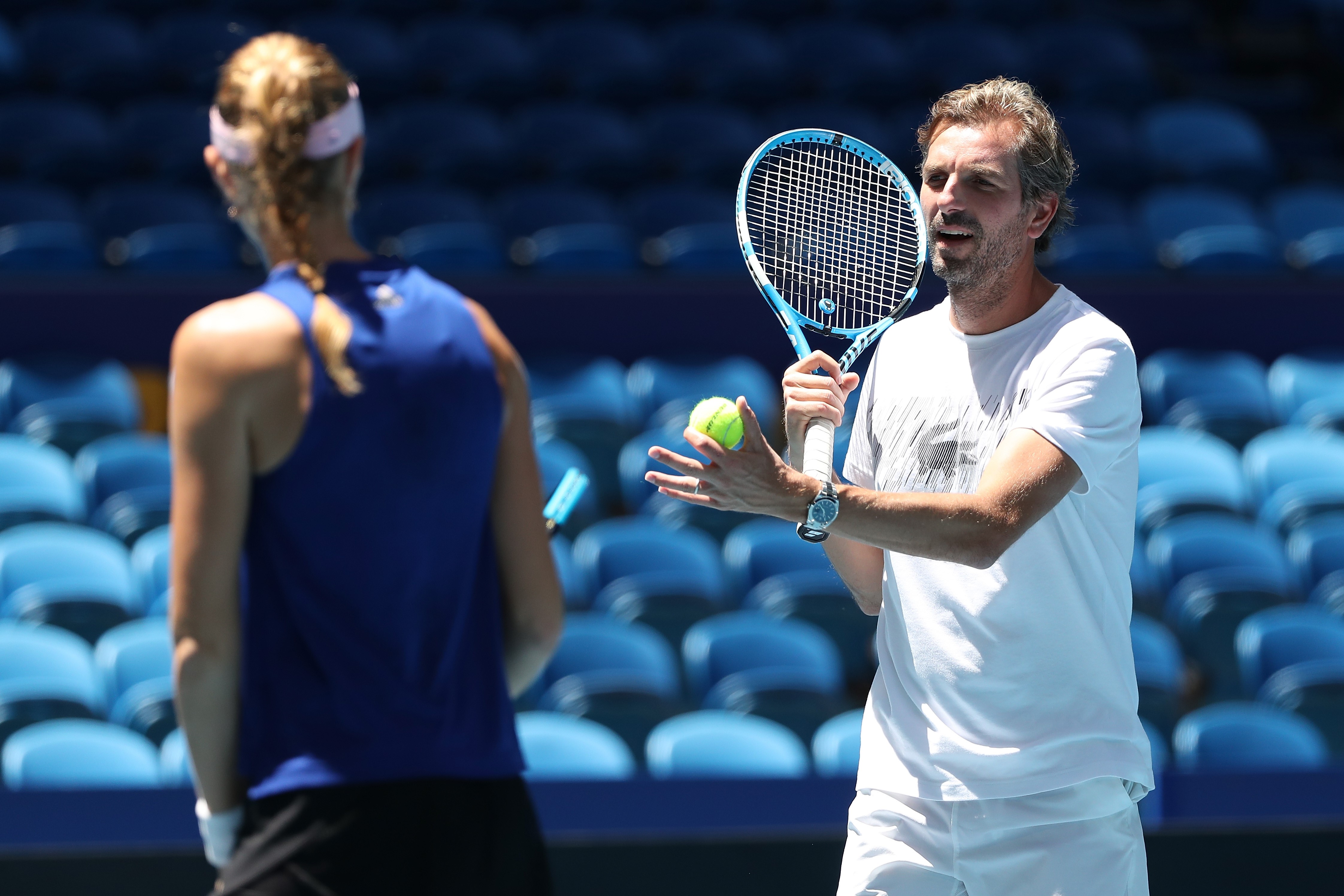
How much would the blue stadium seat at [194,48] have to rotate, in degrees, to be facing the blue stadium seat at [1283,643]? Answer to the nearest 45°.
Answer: approximately 45° to its left

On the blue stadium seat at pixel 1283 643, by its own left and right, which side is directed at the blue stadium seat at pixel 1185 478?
back

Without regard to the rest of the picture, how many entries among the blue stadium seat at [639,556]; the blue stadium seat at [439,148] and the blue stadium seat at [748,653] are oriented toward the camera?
3

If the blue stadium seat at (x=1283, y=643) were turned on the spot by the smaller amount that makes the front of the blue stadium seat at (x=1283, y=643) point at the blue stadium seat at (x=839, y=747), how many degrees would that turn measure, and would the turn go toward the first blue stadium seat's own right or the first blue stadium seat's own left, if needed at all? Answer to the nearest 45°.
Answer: approximately 45° to the first blue stadium seat's own right

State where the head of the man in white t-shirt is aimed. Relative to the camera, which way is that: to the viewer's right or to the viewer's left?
to the viewer's left

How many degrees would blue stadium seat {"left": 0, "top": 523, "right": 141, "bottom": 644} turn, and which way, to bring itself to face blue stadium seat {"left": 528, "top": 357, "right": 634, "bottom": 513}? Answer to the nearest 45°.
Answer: approximately 135° to its left

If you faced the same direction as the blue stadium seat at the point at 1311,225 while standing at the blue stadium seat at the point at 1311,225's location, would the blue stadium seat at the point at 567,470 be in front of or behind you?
in front

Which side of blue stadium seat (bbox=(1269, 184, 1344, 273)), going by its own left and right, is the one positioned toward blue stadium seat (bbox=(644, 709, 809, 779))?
front

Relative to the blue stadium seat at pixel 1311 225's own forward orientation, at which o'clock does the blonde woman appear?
The blonde woman is roughly at 12 o'clock from the blue stadium seat.

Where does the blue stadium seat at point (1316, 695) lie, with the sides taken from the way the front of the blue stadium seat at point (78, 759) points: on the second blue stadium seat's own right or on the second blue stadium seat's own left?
on the second blue stadium seat's own left

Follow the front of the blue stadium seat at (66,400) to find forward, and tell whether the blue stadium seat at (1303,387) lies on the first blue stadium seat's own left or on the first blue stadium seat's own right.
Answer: on the first blue stadium seat's own left

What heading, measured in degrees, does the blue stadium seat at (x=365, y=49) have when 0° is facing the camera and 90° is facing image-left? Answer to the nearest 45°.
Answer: approximately 0°

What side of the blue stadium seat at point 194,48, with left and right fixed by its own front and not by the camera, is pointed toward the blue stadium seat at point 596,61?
left
